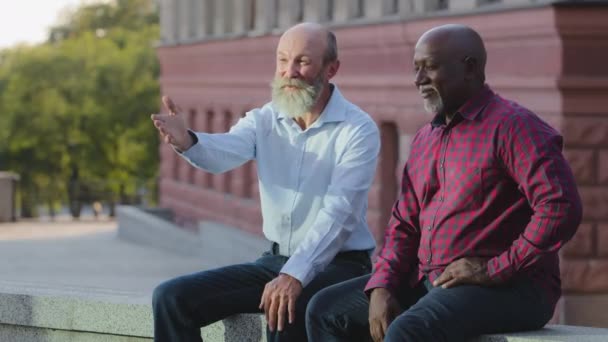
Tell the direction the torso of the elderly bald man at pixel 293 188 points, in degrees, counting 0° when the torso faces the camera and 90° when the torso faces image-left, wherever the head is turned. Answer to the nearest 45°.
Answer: approximately 45°

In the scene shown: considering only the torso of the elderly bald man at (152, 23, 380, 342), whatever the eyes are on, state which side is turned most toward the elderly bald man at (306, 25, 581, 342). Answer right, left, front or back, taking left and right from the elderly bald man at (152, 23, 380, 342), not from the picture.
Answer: left

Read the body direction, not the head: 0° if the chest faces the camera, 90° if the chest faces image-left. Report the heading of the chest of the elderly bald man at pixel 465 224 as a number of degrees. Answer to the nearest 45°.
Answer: approximately 45°

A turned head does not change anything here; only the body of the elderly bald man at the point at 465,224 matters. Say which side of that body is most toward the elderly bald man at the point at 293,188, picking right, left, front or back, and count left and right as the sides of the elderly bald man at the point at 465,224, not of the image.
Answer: right
